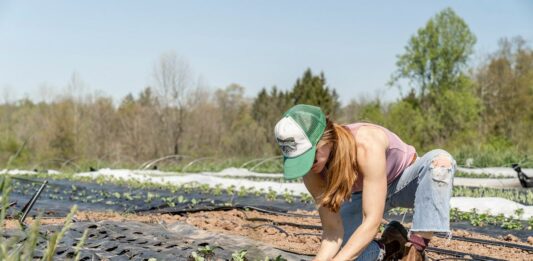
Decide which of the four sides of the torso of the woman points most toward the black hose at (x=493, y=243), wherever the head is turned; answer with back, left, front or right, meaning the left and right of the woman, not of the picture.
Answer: back

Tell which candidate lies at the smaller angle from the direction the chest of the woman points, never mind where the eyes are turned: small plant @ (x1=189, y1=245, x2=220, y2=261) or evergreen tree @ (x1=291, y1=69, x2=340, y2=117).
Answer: the small plant

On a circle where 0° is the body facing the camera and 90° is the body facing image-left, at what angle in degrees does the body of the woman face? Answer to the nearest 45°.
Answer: approximately 45°

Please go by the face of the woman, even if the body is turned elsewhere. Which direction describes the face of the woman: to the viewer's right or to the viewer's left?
to the viewer's left

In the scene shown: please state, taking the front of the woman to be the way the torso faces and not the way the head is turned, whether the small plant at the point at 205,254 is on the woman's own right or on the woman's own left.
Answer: on the woman's own right
